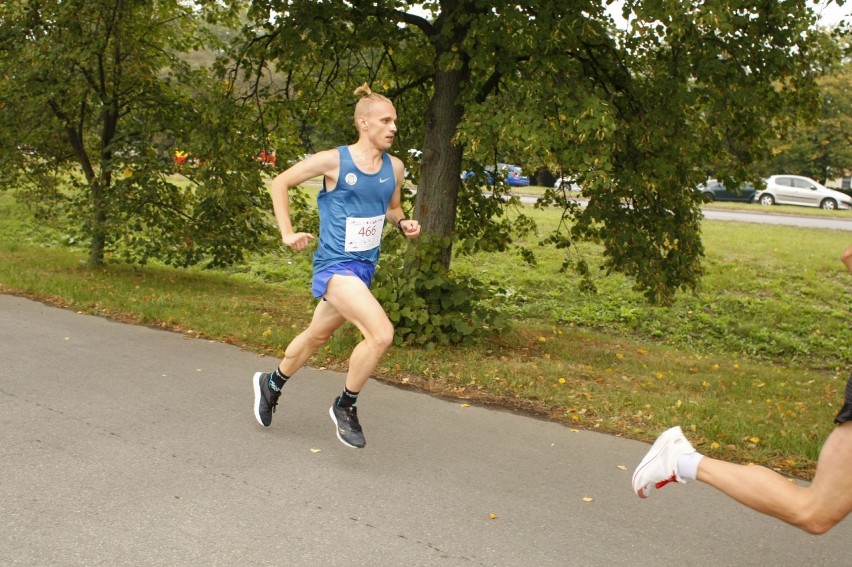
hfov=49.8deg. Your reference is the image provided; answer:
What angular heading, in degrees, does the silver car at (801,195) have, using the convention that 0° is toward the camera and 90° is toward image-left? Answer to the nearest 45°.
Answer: approximately 270°

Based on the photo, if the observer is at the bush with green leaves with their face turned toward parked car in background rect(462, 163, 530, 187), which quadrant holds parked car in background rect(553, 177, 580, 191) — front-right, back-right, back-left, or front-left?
front-right
